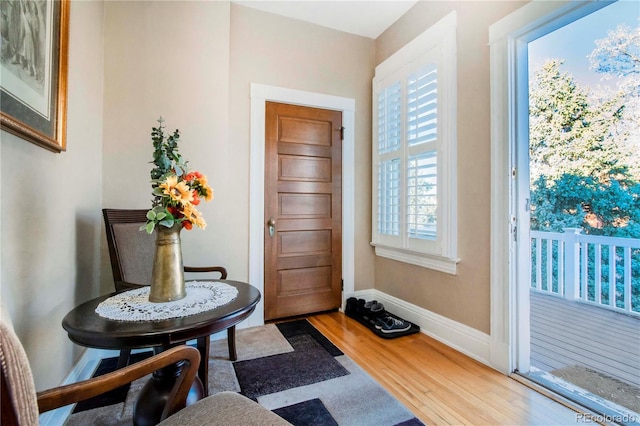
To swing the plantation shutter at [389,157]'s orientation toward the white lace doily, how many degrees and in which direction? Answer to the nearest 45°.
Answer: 0° — it already faces it

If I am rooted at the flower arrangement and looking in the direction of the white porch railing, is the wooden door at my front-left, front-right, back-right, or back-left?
front-left

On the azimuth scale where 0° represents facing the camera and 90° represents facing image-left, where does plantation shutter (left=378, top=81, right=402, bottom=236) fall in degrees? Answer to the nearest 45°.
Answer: approximately 45°

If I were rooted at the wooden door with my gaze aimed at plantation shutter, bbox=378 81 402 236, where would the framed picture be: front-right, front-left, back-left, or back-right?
back-right

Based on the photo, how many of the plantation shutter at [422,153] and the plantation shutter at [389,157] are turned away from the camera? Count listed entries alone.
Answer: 0

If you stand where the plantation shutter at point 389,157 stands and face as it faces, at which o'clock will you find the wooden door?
The wooden door is roughly at 1 o'clock from the plantation shutter.

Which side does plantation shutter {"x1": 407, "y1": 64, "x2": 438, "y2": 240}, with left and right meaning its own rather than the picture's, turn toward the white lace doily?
front

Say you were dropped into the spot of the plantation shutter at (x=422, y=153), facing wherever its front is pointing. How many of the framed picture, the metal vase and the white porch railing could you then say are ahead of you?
2

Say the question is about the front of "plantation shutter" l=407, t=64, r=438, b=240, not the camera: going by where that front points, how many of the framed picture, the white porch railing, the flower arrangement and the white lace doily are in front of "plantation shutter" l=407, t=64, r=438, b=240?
3

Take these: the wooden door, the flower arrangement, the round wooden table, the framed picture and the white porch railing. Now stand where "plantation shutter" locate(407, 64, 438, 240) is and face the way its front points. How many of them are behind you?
1

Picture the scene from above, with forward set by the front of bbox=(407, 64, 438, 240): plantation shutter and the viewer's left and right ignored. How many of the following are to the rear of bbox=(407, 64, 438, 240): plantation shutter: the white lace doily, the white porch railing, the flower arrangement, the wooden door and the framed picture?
1

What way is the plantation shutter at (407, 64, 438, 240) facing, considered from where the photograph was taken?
facing the viewer and to the left of the viewer

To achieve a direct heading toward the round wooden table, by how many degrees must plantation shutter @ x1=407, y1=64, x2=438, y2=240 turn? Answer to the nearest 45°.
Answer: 0° — it already faces it

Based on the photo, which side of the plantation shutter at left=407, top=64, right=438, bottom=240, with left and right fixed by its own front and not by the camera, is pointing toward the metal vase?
front

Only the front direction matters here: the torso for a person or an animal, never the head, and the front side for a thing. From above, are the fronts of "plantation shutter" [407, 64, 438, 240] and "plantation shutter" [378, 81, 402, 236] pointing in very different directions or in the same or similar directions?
same or similar directions

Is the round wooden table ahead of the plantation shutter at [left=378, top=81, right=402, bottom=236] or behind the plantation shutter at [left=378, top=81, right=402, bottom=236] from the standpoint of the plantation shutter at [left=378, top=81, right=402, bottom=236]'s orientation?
ahead
